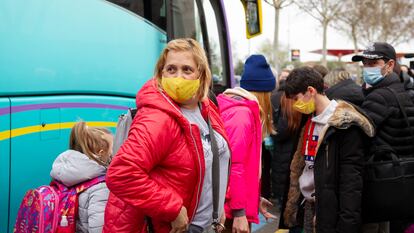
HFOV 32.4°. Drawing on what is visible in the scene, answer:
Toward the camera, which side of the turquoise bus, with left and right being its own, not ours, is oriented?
right

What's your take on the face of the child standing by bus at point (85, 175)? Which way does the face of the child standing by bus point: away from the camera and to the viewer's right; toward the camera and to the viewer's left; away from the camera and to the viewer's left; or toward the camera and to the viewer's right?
away from the camera and to the viewer's right

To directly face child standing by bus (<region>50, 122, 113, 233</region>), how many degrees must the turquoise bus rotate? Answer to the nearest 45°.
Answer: approximately 90° to its right

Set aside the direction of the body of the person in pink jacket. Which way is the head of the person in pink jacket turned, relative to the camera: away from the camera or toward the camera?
away from the camera

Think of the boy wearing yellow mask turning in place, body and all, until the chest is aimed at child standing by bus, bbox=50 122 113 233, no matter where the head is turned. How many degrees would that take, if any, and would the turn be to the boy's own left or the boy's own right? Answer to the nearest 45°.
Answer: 0° — they already face them

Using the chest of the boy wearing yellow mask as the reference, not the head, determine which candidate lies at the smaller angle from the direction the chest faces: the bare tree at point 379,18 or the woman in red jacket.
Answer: the woman in red jacket

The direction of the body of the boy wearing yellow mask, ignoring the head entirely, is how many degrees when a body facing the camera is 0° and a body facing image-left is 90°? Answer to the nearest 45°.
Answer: approximately 45°

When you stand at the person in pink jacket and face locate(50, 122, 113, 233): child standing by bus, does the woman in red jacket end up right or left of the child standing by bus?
left

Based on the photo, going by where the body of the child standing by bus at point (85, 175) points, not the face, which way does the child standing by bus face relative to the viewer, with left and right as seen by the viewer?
facing away from the viewer and to the right of the viewer
